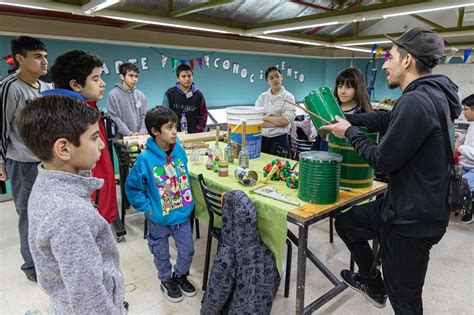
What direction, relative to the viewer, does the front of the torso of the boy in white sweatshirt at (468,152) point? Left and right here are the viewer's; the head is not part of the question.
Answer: facing to the left of the viewer

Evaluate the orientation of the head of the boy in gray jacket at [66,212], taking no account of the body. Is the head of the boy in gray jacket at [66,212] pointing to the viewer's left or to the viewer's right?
to the viewer's right

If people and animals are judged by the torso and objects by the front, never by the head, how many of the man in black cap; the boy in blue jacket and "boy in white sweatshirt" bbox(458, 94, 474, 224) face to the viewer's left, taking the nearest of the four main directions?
2

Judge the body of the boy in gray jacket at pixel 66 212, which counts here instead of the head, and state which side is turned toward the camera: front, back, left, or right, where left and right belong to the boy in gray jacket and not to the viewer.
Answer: right

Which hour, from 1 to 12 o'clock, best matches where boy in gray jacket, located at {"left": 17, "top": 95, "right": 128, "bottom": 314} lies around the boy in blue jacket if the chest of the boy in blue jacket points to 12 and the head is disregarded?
The boy in gray jacket is roughly at 2 o'clock from the boy in blue jacket.

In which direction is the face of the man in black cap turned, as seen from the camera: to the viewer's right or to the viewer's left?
to the viewer's left

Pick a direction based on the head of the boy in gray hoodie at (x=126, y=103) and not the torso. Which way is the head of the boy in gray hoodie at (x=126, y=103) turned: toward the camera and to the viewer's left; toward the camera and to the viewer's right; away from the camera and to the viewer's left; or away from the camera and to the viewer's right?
toward the camera and to the viewer's right

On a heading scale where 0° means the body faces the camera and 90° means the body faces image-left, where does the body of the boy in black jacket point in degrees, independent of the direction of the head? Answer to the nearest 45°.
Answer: approximately 0°

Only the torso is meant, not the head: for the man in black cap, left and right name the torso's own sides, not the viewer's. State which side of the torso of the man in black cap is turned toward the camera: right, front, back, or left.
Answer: left

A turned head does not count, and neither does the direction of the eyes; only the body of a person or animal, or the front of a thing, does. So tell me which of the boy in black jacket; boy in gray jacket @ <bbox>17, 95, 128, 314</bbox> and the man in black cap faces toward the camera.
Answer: the boy in black jacket

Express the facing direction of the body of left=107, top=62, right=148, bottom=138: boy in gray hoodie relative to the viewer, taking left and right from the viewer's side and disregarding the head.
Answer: facing the viewer and to the right of the viewer
